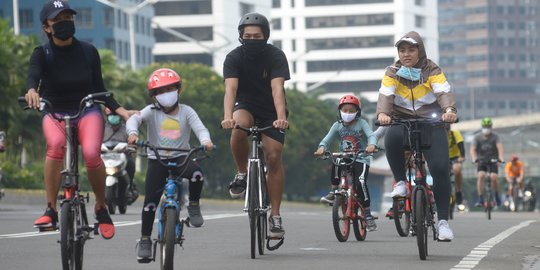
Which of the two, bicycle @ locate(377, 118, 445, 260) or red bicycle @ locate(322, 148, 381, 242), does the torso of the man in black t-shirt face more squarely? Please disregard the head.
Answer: the bicycle

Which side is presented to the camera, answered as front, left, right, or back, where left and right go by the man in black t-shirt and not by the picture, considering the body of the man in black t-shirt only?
front

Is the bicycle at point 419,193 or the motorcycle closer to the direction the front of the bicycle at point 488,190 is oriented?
the bicycle

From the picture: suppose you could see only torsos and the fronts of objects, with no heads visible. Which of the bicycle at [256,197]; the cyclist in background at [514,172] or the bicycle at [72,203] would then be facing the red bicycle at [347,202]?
the cyclist in background

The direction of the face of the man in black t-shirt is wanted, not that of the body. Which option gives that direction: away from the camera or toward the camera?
toward the camera

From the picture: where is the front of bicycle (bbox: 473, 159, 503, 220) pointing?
toward the camera

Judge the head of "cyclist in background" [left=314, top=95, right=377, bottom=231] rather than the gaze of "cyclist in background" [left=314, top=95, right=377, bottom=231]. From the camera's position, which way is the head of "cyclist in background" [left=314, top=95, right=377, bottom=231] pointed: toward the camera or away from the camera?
toward the camera

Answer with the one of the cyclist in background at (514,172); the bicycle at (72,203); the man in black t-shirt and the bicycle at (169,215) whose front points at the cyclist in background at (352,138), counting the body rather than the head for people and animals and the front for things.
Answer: the cyclist in background at (514,172)

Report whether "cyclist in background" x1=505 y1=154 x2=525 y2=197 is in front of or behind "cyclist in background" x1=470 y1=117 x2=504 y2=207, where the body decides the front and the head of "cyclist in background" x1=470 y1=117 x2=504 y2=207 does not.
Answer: behind

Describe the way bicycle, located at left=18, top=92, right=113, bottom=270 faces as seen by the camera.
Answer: facing the viewer
